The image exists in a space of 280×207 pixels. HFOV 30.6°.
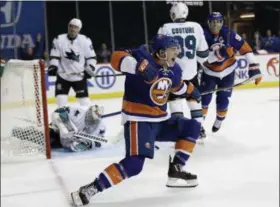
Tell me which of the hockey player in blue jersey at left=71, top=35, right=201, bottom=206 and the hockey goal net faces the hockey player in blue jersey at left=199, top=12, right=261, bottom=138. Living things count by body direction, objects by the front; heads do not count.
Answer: the hockey goal net

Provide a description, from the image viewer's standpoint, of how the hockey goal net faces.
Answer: facing to the right of the viewer

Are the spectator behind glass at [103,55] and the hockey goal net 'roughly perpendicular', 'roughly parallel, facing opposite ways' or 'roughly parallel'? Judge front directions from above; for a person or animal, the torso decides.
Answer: roughly perpendicular

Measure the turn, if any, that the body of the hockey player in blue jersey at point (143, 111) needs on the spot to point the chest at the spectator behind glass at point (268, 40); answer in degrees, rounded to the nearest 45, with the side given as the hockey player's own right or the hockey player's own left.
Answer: approximately 90° to the hockey player's own left

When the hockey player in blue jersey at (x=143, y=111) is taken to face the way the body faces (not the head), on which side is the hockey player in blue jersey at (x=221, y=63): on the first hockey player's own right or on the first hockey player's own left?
on the first hockey player's own left

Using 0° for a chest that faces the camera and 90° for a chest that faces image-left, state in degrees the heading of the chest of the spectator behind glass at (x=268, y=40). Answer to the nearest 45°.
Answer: approximately 0°

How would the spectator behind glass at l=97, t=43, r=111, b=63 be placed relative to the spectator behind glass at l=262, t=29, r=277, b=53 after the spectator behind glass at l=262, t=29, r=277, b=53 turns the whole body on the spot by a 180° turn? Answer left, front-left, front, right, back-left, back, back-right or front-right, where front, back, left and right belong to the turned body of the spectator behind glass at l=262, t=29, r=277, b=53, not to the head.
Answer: front-left
